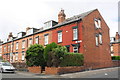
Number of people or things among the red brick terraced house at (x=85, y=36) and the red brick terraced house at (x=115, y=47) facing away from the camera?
0

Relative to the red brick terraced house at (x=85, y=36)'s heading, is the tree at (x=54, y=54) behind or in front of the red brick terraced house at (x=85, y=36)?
in front

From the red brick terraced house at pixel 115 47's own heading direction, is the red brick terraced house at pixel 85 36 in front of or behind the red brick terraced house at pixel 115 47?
in front

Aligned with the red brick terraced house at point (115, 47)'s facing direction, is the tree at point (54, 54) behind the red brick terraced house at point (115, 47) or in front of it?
in front

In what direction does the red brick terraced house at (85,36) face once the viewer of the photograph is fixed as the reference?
facing the viewer and to the left of the viewer

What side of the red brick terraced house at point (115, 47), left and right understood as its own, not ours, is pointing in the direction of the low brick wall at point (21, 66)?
front
